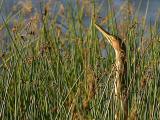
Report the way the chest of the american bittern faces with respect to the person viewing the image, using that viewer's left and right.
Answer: facing to the left of the viewer
